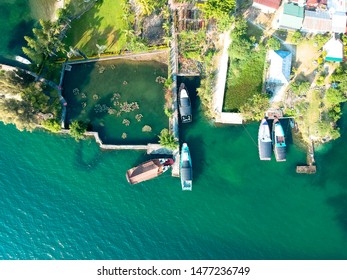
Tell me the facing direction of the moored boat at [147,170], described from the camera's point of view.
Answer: facing away from the viewer and to the right of the viewer

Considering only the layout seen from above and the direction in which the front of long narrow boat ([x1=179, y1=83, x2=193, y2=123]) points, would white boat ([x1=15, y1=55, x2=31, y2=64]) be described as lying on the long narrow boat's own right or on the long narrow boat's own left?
on the long narrow boat's own left

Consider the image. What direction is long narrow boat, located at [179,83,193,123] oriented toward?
away from the camera

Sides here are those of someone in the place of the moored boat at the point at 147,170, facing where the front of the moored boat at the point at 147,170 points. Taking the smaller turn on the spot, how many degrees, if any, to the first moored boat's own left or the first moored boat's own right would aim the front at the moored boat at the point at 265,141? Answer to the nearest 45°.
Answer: approximately 45° to the first moored boat's own right
